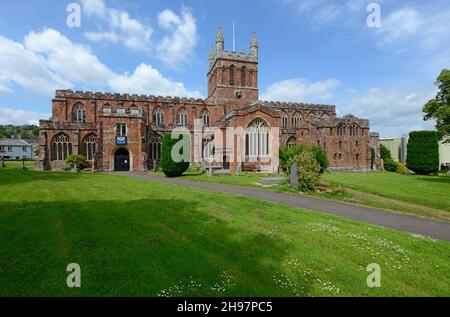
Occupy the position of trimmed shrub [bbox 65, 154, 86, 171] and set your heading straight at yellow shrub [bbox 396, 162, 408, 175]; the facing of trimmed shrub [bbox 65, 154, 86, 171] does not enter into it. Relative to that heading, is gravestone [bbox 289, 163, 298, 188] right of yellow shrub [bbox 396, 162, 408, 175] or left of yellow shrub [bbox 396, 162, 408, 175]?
right

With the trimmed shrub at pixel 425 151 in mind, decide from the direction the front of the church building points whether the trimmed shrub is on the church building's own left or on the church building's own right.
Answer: on the church building's own left

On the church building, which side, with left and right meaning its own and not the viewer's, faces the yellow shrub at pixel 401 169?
left

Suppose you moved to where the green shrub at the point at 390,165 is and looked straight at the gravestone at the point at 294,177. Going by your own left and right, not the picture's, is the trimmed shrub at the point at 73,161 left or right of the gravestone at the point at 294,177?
right

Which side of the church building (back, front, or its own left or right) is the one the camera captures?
front

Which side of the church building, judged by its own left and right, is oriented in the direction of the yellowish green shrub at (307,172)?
front

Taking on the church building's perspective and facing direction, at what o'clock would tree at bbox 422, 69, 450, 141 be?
The tree is roughly at 10 o'clock from the church building.

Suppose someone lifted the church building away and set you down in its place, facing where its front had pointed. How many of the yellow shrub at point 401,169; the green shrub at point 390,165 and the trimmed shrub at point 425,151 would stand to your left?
3

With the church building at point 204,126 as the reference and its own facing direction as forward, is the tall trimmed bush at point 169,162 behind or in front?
in front

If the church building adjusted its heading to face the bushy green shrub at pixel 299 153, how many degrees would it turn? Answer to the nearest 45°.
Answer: approximately 45° to its left

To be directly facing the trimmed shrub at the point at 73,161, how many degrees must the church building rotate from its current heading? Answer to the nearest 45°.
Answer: approximately 90° to its right

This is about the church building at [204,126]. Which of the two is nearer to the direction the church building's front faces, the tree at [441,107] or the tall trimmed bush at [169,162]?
the tall trimmed bush
